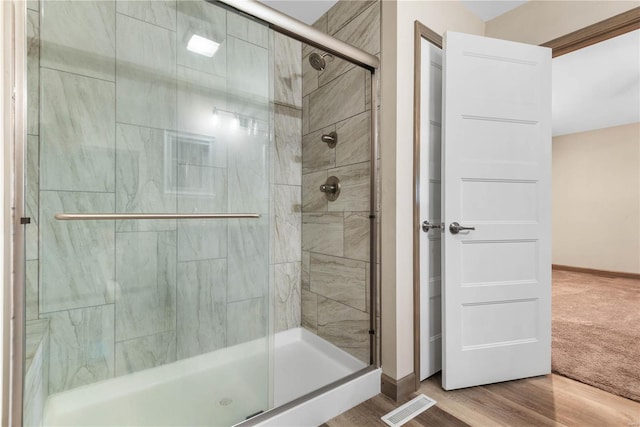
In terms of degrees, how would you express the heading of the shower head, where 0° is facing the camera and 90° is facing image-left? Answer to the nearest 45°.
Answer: approximately 45°

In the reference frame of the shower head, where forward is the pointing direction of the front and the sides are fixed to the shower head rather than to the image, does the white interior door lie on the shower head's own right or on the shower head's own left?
on the shower head's own left
